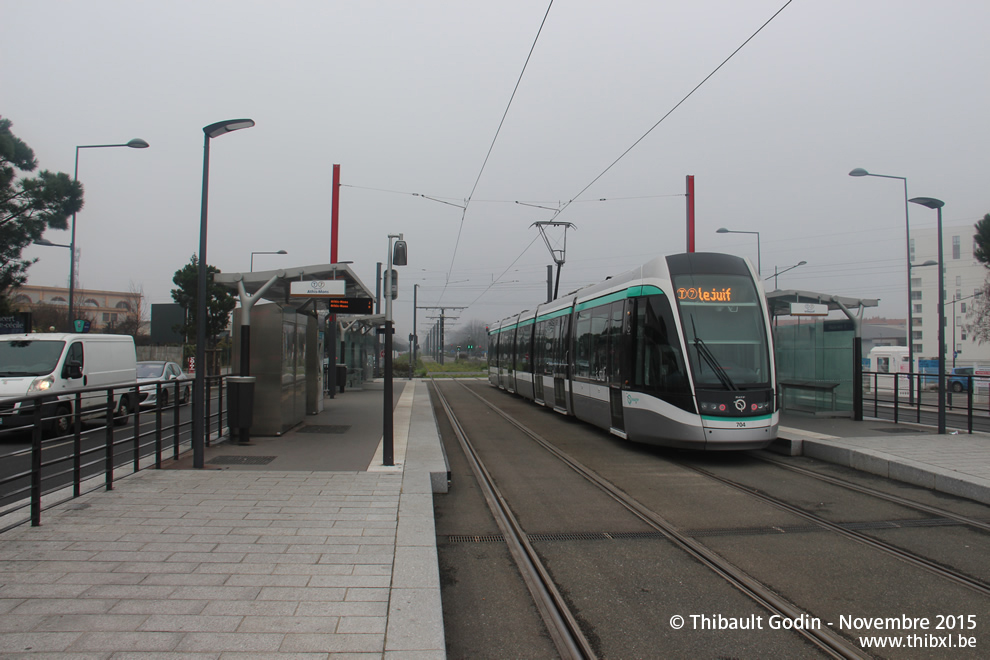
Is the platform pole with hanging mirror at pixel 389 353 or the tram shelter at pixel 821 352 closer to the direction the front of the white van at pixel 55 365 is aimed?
the platform pole with hanging mirror

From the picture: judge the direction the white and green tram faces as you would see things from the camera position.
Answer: facing the viewer and to the right of the viewer

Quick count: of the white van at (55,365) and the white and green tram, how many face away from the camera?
0

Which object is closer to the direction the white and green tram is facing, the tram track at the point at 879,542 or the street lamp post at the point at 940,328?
the tram track

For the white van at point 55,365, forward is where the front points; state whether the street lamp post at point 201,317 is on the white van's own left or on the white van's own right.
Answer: on the white van's own left

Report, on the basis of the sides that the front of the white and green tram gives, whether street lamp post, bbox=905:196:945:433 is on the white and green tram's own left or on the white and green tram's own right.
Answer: on the white and green tram's own left

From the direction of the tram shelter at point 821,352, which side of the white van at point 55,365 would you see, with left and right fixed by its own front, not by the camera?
left

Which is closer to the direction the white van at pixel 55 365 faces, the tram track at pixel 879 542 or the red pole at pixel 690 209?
the tram track

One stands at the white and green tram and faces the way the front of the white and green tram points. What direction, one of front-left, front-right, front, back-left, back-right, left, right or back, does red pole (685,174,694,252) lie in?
back-left

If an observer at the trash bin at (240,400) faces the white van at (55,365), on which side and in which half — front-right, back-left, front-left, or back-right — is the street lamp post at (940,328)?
back-right

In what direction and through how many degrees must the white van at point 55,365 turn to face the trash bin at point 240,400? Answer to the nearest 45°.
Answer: approximately 90° to its left

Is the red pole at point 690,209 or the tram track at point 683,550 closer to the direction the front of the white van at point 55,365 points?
the tram track

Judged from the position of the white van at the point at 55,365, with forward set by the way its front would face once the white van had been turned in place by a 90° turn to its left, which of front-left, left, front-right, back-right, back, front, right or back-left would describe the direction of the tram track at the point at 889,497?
front

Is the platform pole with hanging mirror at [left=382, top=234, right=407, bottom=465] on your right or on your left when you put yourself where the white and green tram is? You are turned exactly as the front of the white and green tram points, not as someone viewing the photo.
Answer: on your right

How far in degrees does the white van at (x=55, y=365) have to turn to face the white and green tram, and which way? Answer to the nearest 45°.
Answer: approximately 90° to its left

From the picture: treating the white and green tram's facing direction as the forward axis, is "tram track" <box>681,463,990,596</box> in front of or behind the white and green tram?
in front
